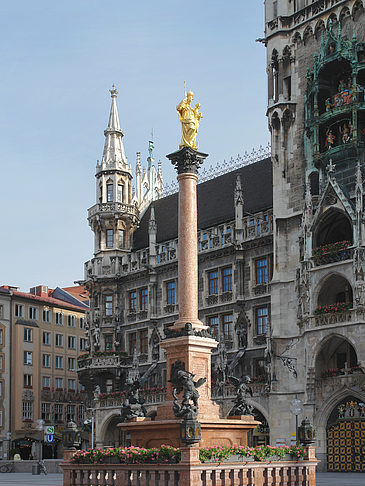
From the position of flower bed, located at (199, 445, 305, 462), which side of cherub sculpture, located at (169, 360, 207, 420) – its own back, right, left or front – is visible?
front

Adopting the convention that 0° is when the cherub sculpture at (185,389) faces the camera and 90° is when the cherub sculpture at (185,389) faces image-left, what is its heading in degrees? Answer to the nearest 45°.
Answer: approximately 315°

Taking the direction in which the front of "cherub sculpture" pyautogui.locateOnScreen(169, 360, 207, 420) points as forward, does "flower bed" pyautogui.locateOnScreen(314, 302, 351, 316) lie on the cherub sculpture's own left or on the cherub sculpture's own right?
on the cherub sculpture's own left

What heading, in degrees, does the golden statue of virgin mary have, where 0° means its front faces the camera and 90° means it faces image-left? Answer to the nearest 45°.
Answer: approximately 315°
